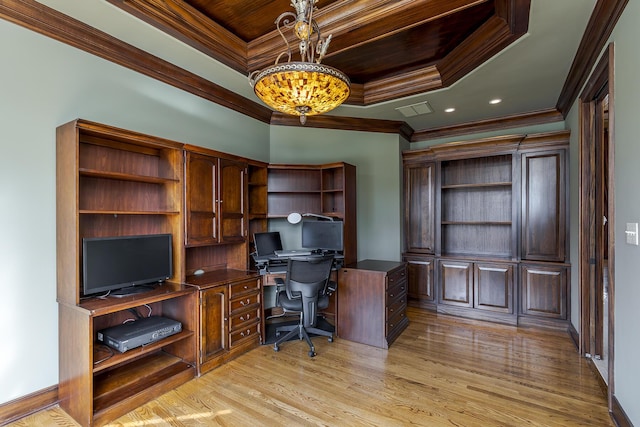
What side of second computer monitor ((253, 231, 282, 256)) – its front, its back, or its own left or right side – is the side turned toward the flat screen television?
right

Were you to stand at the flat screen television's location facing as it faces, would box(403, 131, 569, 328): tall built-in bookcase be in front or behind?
in front

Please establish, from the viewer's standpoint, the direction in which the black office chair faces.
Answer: facing away from the viewer and to the left of the viewer

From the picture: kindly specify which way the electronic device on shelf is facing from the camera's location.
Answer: facing the viewer and to the right of the viewer

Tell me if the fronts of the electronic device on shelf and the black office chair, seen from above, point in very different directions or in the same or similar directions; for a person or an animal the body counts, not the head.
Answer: very different directions

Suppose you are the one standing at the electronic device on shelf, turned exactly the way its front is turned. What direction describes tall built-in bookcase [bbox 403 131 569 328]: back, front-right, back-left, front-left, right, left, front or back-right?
front-left

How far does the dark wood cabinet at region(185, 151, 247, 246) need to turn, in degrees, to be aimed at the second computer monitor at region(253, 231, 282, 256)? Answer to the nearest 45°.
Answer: approximately 90° to its left

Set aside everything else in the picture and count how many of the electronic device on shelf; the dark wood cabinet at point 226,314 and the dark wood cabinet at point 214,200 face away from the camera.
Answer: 0

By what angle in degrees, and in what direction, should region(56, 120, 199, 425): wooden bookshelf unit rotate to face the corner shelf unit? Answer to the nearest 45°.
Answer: approximately 45° to its left

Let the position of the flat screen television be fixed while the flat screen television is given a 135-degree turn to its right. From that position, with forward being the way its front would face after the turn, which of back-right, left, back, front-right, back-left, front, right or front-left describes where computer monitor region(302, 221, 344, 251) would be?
back

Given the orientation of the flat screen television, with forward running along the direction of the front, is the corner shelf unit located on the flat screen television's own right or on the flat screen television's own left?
on the flat screen television's own left
